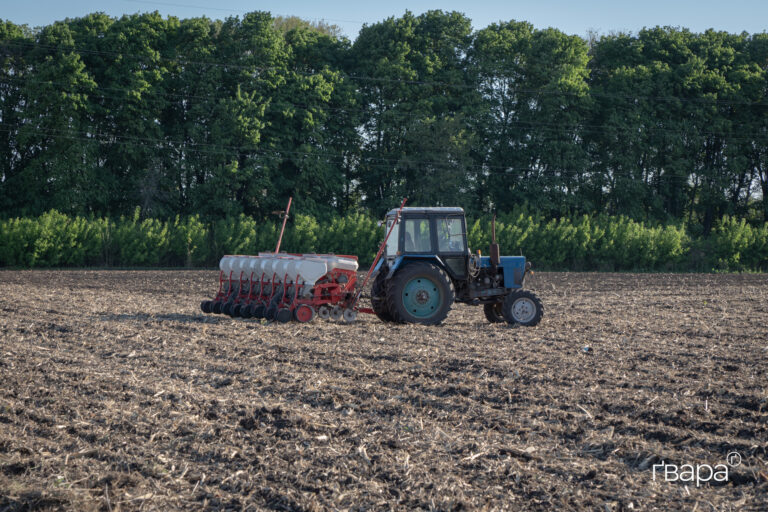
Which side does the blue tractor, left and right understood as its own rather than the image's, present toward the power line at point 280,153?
left

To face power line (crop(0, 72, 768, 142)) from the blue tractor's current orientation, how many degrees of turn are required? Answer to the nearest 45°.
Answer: approximately 90° to its left

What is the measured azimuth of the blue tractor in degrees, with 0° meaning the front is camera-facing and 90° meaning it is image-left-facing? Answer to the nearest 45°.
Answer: approximately 270°
